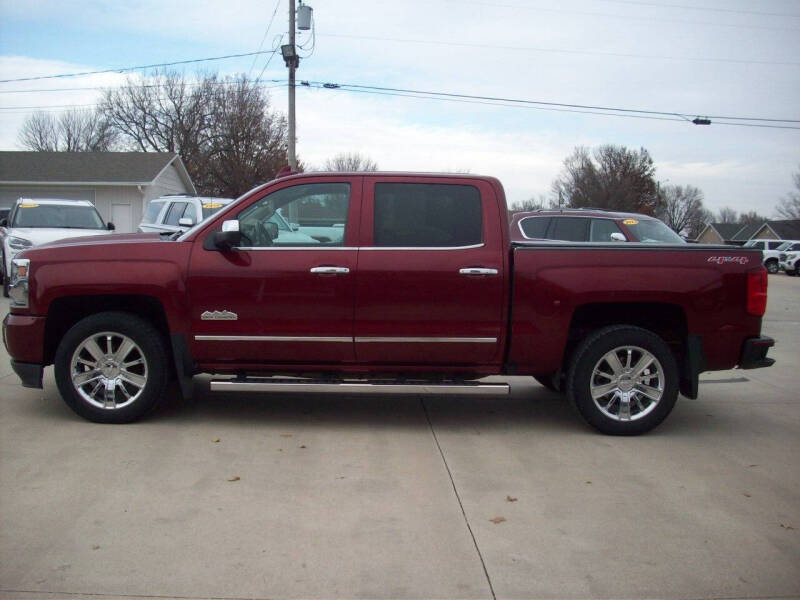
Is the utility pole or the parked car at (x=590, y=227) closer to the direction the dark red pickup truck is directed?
the utility pole

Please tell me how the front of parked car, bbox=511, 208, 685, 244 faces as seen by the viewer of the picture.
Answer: facing the viewer and to the right of the viewer

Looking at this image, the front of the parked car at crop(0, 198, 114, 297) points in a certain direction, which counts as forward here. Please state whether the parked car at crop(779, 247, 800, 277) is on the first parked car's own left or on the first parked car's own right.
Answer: on the first parked car's own left

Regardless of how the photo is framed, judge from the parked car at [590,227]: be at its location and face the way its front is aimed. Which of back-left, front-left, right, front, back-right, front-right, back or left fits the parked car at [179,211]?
back-right

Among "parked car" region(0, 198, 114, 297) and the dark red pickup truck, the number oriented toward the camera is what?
1

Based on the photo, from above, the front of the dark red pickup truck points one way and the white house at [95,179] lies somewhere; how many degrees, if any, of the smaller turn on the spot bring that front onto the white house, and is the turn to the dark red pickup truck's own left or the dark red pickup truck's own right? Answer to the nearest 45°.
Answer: approximately 45° to the dark red pickup truck's own right

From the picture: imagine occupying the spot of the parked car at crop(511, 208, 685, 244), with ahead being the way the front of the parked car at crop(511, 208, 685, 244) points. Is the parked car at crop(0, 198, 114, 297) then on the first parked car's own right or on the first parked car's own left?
on the first parked car's own right

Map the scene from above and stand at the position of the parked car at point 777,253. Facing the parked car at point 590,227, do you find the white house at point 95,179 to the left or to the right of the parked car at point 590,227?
right

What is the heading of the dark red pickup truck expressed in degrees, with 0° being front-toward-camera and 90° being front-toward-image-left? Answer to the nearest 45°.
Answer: approximately 90°

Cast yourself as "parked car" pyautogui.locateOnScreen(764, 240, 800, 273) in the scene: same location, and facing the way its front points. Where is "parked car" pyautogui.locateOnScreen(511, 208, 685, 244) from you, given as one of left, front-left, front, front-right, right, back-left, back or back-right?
front-left

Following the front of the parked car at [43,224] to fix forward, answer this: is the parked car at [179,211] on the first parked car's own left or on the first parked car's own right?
on the first parked car's own left

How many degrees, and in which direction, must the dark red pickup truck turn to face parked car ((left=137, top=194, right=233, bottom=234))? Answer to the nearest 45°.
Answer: approximately 45° to its right

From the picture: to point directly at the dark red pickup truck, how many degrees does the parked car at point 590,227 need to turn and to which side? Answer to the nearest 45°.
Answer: approximately 45° to its right

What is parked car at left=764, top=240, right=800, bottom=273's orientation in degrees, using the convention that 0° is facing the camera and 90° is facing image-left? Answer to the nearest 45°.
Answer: approximately 45°

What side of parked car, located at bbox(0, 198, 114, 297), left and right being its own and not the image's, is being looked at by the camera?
front
